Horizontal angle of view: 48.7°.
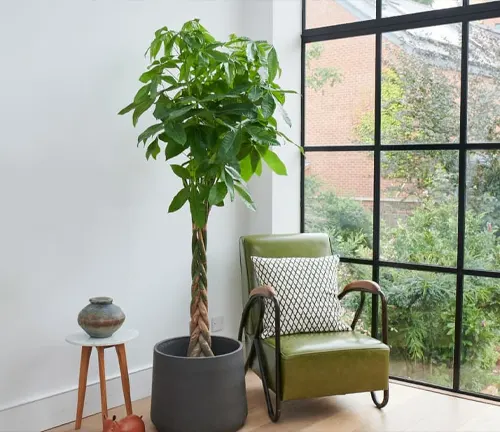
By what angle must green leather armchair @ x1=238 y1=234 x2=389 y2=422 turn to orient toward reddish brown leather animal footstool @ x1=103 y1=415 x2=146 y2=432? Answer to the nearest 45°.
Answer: approximately 90° to its right

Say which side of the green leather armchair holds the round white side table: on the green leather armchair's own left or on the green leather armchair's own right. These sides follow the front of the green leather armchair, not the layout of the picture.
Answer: on the green leather armchair's own right
